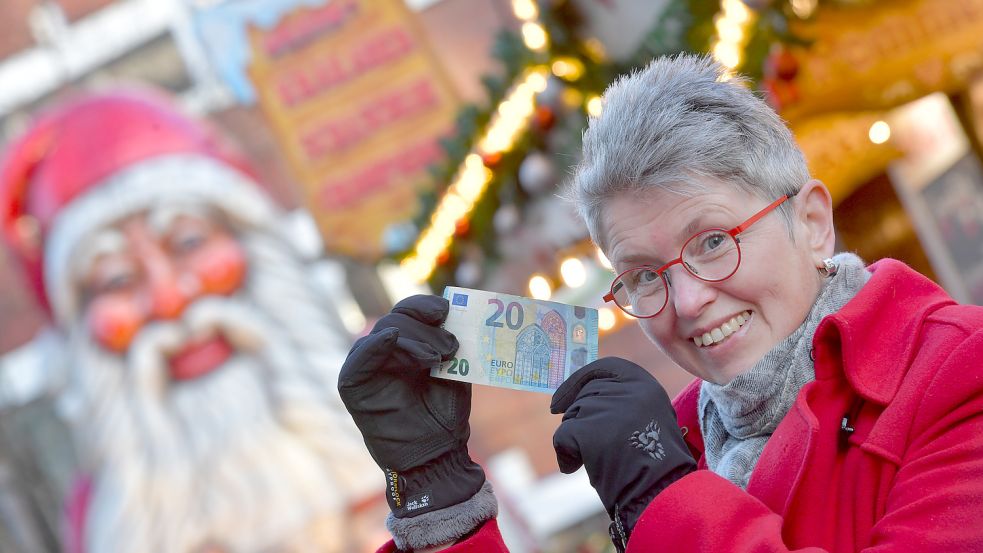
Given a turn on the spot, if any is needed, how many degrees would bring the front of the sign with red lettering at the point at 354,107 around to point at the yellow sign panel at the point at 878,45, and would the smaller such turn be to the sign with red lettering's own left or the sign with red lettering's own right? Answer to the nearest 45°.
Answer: approximately 45° to the sign with red lettering's own left

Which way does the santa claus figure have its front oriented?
toward the camera

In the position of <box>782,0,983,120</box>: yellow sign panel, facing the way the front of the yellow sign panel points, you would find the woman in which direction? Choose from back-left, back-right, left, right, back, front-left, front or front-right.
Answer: front

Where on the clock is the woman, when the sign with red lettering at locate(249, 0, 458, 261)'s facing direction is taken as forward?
The woman is roughly at 12 o'clock from the sign with red lettering.

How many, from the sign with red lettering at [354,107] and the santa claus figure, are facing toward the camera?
2

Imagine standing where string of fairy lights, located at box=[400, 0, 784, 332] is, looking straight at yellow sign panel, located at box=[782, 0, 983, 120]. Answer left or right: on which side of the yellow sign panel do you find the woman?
right

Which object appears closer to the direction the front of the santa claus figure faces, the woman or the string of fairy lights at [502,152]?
the woman

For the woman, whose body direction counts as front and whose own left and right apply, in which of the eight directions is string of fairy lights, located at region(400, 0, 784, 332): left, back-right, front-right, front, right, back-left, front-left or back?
back-right

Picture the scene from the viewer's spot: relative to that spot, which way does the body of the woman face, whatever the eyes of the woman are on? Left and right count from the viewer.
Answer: facing the viewer and to the left of the viewer

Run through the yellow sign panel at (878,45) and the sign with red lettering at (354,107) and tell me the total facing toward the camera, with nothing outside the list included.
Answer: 2

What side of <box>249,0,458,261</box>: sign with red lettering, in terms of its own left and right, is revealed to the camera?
front
